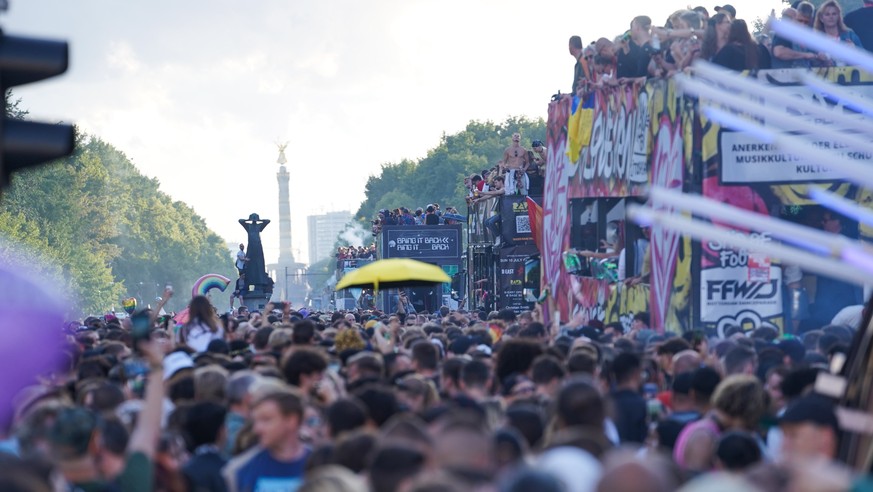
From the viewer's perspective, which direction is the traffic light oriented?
to the viewer's right

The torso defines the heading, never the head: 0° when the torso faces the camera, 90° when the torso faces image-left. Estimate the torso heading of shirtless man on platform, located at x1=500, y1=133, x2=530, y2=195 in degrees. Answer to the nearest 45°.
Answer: approximately 0°

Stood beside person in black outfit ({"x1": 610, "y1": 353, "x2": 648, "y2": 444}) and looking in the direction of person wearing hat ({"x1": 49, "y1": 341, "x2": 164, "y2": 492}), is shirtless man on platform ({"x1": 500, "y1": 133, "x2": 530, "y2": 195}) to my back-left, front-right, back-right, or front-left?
back-right

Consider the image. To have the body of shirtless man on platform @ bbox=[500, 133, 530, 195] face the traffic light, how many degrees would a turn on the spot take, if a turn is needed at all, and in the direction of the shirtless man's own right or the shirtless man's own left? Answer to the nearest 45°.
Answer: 0° — they already face it

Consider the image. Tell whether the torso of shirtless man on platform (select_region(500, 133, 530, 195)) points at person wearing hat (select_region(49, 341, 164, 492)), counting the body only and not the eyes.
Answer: yes
